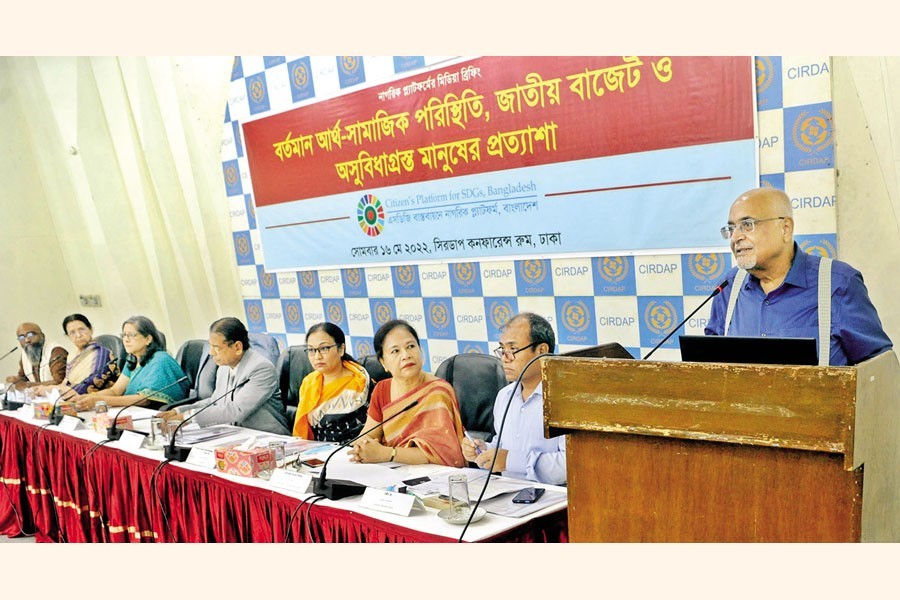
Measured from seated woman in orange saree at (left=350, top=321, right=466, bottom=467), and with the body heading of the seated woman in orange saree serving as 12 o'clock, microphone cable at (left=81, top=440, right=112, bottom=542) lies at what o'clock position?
The microphone cable is roughly at 2 o'clock from the seated woman in orange saree.

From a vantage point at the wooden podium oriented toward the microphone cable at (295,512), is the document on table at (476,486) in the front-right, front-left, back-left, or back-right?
front-right

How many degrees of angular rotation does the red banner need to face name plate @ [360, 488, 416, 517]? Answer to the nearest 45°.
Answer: approximately 45° to its left

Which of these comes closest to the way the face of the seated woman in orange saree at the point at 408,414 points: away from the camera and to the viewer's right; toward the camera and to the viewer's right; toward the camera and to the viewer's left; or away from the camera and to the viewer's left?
toward the camera and to the viewer's right

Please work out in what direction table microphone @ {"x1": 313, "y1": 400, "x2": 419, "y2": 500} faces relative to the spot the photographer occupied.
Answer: facing away from the viewer and to the right of the viewer

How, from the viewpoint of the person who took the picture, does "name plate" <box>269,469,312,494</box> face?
facing the viewer and to the left of the viewer

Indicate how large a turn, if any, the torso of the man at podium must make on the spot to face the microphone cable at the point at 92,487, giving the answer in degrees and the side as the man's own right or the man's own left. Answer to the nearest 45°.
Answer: approximately 45° to the man's own right

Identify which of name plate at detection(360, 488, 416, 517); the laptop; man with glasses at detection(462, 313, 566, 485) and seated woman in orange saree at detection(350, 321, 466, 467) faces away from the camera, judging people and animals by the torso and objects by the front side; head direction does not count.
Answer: the laptop

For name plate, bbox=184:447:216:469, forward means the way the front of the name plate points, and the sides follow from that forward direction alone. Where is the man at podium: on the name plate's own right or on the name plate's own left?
on the name plate's own left
